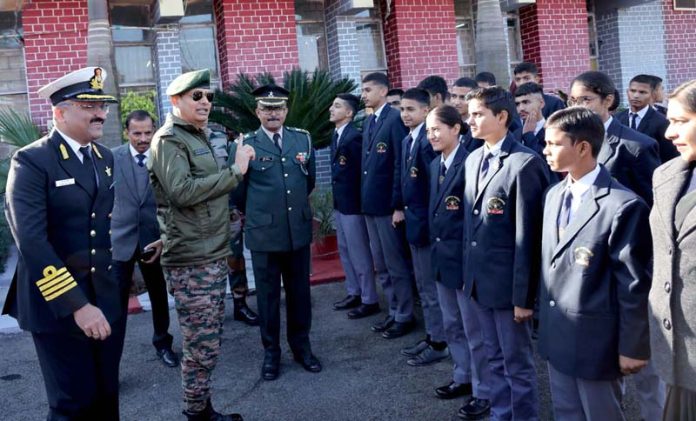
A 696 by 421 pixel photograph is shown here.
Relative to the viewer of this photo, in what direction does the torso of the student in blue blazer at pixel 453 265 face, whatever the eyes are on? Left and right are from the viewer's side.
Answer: facing the viewer and to the left of the viewer

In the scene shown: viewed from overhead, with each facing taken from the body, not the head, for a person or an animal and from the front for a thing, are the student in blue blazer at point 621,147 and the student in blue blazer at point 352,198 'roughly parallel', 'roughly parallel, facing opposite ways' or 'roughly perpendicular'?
roughly parallel

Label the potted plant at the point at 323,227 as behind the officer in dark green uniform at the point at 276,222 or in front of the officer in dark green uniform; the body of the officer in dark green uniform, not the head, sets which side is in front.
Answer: behind

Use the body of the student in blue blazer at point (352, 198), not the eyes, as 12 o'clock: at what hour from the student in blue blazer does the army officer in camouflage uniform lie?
The army officer in camouflage uniform is roughly at 11 o'clock from the student in blue blazer.

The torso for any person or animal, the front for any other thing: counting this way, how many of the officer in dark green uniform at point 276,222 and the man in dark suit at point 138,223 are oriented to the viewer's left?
0

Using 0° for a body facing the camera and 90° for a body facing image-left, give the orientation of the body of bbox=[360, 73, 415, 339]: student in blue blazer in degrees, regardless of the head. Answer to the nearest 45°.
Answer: approximately 45°

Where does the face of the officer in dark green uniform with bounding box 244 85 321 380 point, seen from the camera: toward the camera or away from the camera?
toward the camera

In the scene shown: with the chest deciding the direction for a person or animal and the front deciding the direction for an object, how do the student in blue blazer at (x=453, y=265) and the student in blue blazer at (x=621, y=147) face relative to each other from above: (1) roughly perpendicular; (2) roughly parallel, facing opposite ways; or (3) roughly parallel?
roughly parallel

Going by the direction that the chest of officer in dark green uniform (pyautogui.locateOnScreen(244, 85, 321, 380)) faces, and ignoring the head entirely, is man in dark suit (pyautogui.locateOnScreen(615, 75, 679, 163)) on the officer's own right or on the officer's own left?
on the officer's own left

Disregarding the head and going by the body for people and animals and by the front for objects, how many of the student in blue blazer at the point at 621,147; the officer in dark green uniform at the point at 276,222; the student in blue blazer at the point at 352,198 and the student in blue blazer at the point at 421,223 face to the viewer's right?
0

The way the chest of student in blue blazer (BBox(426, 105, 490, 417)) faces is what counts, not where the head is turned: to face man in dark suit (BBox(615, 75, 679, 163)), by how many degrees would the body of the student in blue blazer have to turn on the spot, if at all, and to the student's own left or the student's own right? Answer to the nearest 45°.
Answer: approximately 180°

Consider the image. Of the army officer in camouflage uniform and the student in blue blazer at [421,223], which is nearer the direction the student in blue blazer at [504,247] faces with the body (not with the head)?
the army officer in camouflage uniform

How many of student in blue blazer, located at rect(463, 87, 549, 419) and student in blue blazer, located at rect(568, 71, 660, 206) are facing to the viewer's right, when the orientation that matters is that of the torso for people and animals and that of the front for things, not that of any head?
0

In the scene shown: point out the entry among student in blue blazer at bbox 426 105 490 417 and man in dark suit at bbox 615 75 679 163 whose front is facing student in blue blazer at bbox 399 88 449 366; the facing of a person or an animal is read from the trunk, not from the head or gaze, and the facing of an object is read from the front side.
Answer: the man in dark suit

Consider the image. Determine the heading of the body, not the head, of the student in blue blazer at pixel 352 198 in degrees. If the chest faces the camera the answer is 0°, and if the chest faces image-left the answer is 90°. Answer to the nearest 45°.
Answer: approximately 45°

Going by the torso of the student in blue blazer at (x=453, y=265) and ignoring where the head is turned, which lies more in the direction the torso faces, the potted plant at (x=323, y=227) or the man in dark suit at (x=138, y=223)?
the man in dark suit

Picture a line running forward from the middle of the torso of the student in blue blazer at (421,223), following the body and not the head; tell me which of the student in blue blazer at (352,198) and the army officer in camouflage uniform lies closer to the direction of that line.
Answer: the army officer in camouflage uniform

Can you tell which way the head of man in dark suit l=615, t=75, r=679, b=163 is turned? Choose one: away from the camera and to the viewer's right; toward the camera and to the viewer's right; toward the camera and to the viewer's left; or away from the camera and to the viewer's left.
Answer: toward the camera and to the viewer's left
